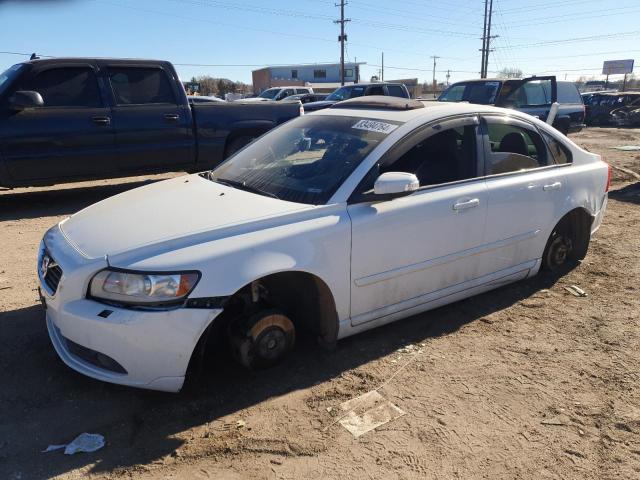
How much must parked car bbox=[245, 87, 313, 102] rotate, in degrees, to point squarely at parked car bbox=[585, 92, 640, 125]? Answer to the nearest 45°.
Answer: approximately 135° to its left

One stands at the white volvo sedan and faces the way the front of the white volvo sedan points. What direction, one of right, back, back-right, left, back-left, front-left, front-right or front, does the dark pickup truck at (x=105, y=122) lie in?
right

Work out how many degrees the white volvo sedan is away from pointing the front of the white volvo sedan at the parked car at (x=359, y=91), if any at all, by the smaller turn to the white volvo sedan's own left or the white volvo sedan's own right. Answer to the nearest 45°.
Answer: approximately 135° to the white volvo sedan's own right

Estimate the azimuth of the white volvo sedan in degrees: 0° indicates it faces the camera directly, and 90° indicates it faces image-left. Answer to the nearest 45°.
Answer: approximately 45°

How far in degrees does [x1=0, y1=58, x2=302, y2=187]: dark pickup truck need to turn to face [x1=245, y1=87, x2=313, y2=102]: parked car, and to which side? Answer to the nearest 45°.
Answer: approximately 90° to its right

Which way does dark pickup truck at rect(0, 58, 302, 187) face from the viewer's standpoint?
to the viewer's left

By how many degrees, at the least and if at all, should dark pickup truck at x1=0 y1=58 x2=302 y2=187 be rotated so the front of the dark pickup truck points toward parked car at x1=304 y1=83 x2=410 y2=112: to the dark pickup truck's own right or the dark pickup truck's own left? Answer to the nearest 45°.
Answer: approximately 135° to the dark pickup truck's own right

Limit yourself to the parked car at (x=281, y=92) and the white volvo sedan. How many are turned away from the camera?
0

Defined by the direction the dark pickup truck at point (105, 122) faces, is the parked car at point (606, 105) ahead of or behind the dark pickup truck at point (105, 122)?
behind

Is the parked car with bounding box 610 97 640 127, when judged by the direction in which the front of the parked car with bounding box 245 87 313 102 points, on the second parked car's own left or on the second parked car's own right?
on the second parked car's own left

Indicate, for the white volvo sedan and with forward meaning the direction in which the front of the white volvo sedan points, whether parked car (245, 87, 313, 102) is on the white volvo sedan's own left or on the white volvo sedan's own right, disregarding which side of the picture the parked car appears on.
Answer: on the white volvo sedan's own right
